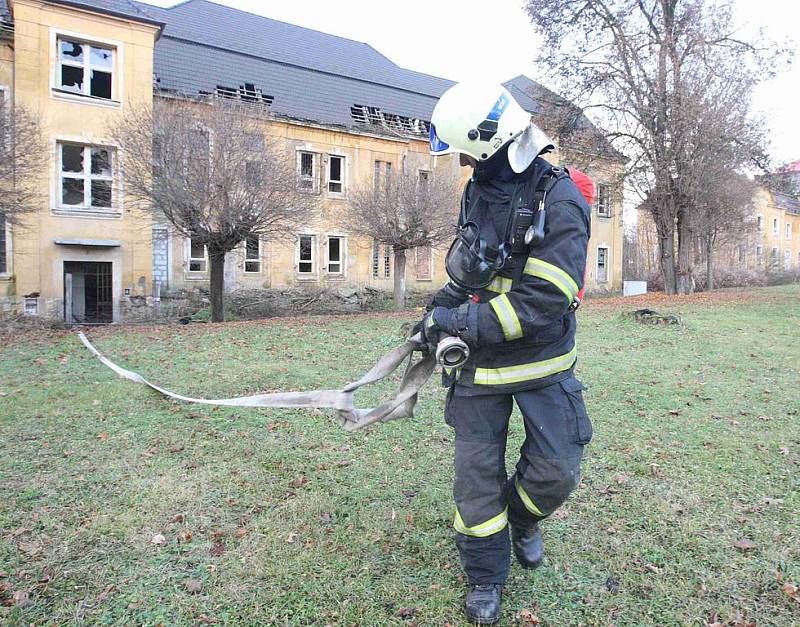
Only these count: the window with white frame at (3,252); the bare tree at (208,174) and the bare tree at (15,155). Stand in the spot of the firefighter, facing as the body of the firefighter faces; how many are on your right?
3

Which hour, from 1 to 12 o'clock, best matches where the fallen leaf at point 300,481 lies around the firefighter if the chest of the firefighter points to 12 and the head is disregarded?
The fallen leaf is roughly at 3 o'clock from the firefighter.

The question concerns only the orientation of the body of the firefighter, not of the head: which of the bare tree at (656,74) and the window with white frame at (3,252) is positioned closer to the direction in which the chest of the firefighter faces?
the window with white frame

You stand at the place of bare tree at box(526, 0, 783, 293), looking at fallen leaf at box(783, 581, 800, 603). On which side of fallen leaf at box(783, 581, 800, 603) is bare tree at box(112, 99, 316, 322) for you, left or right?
right

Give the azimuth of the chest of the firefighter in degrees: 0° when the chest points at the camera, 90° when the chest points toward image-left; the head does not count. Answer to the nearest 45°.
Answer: approximately 45°

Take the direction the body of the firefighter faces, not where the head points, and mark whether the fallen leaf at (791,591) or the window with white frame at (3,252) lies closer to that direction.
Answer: the window with white frame

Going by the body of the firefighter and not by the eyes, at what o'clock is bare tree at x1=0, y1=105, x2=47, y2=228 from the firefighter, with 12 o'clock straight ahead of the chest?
The bare tree is roughly at 3 o'clock from the firefighter.

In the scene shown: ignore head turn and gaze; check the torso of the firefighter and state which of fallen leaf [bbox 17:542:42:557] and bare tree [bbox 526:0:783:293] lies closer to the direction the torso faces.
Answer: the fallen leaf

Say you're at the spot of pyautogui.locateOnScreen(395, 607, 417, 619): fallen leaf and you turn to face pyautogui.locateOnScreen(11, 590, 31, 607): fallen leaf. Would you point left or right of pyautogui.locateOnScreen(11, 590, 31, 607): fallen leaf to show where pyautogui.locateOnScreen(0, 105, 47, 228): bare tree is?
right

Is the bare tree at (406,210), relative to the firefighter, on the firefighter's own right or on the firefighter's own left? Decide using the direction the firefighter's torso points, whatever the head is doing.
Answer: on the firefighter's own right

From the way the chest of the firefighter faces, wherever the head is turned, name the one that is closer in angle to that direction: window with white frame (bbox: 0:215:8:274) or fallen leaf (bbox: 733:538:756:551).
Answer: the window with white frame

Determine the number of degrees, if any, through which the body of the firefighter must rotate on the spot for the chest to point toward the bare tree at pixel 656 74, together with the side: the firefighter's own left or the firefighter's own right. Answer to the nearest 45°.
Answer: approximately 135° to the firefighter's own right

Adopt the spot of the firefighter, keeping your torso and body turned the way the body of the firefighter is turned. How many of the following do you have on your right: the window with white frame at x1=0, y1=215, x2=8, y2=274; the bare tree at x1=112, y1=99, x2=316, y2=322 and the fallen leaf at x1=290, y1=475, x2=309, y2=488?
3

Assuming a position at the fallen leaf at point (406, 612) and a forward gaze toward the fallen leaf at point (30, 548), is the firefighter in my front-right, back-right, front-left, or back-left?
back-right

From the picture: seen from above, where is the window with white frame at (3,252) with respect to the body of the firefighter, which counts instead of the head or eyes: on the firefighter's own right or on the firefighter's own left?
on the firefighter's own right

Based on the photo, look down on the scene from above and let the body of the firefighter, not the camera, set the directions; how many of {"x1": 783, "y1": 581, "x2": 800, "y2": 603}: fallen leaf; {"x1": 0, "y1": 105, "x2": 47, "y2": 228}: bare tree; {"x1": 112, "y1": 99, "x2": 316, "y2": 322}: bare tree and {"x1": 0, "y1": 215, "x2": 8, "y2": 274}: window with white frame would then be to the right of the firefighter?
3

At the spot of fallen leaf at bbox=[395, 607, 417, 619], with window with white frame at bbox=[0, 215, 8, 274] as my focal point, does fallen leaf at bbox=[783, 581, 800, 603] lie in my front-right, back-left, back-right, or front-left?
back-right
